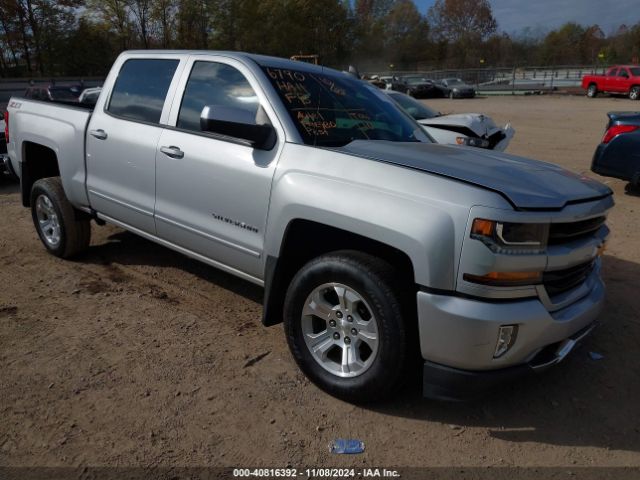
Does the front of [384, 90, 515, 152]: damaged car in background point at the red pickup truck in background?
no

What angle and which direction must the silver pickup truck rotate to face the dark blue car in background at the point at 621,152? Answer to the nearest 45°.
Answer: approximately 90° to its left

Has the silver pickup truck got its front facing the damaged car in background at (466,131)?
no

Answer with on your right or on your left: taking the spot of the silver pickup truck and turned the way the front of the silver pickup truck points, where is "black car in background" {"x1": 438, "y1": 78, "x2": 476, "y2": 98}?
on your left

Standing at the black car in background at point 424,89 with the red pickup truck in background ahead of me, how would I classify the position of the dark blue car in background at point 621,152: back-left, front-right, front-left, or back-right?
front-right

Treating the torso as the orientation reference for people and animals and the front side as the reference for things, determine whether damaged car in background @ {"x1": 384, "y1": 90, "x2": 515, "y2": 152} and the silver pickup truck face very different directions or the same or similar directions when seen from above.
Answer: same or similar directions

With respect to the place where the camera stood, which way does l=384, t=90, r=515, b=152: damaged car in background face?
facing the viewer and to the right of the viewer

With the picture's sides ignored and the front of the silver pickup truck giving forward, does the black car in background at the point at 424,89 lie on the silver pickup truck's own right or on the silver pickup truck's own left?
on the silver pickup truck's own left

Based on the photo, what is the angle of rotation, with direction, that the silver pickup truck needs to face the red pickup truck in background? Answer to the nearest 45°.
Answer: approximately 90° to its left

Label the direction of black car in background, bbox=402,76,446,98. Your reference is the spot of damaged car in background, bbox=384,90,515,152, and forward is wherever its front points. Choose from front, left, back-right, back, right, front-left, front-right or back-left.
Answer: back-left

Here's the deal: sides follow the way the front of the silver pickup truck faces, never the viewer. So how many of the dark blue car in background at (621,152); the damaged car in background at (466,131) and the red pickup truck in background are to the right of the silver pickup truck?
0

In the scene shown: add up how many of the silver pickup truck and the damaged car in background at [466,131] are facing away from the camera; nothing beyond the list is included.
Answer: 0

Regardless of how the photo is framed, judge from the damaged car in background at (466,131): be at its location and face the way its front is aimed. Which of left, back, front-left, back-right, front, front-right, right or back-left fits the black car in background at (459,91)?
back-left

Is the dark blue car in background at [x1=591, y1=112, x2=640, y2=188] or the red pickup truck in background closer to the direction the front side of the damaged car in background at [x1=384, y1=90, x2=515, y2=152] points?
the dark blue car in background
